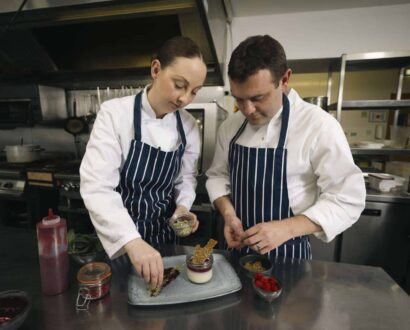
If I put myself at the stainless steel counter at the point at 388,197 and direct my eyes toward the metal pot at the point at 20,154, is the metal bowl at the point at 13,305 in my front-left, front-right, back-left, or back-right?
front-left

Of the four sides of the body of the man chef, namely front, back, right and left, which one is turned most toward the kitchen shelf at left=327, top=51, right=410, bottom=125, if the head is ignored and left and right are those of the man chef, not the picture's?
back

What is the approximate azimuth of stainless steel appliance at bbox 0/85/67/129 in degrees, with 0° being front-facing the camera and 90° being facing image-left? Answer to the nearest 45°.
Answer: approximately 315°

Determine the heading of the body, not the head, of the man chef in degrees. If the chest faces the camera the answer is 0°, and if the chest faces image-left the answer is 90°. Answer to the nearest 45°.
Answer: approximately 45°

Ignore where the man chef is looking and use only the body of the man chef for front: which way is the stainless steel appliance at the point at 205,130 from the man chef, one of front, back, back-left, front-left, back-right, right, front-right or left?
right

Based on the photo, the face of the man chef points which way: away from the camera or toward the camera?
toward the camera

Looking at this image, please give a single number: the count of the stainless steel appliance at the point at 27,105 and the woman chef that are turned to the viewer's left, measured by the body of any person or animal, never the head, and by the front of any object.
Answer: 0

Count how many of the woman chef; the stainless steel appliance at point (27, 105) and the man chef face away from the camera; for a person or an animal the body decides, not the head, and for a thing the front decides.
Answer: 0

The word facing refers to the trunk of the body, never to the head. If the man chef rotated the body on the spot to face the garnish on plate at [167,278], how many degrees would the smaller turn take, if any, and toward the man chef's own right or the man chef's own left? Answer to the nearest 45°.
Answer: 0° — they already face it

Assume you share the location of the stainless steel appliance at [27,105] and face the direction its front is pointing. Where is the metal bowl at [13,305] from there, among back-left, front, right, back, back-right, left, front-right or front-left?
front-right
